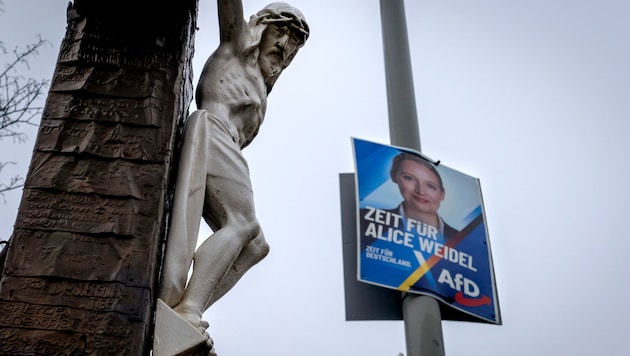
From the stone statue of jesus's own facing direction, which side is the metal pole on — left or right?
on its left

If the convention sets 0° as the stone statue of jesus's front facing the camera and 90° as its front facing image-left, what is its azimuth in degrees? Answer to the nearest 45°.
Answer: approximately 315°
